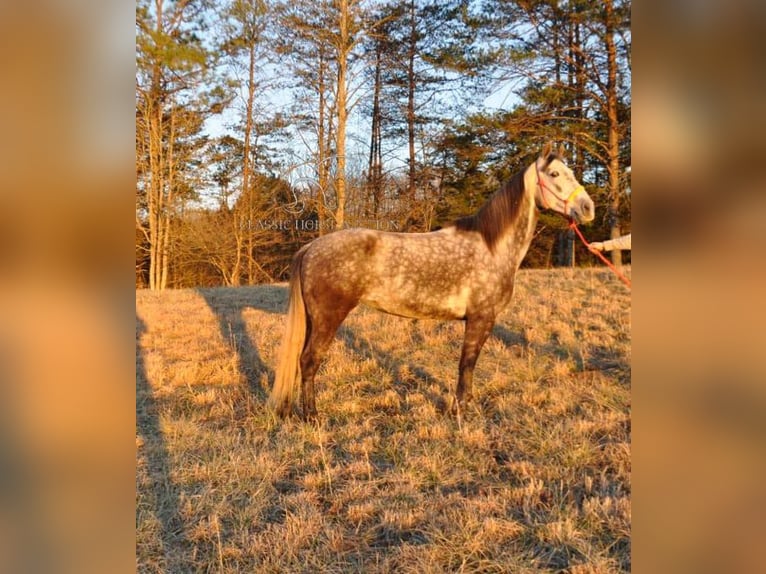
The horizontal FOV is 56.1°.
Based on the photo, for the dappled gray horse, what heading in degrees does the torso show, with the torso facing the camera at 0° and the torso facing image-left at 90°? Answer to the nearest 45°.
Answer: approximately 270°

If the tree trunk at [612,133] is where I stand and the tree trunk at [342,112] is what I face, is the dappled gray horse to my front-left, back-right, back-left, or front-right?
front-left

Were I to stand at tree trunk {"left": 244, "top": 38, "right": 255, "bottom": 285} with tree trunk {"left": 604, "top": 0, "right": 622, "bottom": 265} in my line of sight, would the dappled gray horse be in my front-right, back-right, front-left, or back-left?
front-right
